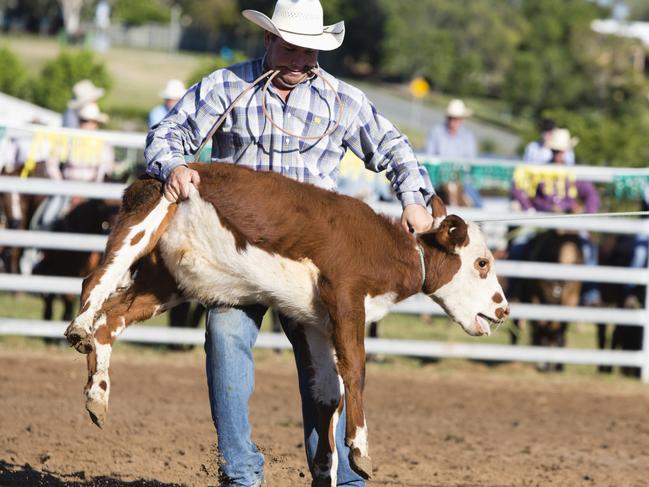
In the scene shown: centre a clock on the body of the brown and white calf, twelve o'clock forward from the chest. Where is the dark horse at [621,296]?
The dark horse is roughly at 10 o'clock from the brown and white calf.

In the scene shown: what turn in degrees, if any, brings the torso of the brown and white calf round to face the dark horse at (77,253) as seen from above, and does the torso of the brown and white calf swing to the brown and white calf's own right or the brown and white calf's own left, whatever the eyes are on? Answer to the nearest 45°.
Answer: approximately 90° to the brown and white calf's own left

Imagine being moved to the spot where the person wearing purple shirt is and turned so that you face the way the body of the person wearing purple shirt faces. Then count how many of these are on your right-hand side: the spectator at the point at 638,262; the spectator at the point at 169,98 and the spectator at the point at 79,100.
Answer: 2

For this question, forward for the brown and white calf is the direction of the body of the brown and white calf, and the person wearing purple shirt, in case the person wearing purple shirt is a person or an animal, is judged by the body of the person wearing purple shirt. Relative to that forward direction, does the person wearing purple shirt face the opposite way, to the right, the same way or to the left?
to the right

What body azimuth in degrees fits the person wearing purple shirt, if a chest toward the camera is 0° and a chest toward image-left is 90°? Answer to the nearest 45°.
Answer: approximately 0°

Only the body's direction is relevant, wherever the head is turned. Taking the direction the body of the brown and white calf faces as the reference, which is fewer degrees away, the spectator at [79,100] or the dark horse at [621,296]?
the dark horse

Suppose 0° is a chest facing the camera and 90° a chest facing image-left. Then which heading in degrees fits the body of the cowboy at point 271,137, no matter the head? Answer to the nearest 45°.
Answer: approximately 0°

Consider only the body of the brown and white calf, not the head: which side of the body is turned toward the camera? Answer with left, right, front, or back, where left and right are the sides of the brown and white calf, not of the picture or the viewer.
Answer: right

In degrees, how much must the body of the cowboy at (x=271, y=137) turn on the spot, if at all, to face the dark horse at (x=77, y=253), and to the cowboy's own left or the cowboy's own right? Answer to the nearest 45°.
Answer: approximately 180°
